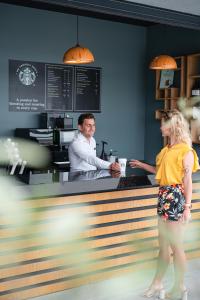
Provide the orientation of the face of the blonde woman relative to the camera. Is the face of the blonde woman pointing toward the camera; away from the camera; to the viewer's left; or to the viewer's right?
to the viewer's left

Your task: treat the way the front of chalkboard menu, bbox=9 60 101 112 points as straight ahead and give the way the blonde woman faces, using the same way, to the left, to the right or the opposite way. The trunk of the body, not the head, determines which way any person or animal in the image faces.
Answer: to the right

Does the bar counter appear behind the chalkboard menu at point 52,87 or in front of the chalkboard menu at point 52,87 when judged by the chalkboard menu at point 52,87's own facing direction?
in front

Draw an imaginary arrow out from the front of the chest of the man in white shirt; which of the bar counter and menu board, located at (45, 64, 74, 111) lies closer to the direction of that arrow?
the bar counter

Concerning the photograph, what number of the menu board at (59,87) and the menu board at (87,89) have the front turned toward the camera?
2

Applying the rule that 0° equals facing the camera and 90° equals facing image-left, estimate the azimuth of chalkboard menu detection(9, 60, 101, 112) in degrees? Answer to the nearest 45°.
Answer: approximately 315°

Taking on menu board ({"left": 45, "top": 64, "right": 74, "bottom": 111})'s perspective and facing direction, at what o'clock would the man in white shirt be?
The man in white shirt is roughly at 12 o'clock from the menu board.

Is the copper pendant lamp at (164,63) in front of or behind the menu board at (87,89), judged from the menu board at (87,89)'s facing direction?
in front

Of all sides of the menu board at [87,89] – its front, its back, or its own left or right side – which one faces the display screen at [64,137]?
front
